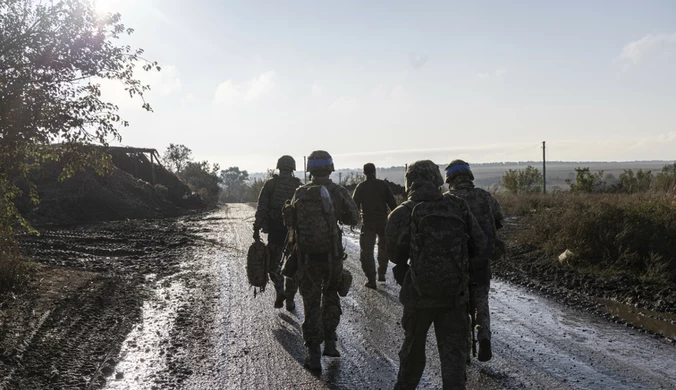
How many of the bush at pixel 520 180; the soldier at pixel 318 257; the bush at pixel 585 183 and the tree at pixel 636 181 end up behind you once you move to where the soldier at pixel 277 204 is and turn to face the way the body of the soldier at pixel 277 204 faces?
1

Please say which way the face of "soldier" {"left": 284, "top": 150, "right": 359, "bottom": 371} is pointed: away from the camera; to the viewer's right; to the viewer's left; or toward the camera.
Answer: away from the camera

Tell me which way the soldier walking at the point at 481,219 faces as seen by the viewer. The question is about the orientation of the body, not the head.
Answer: away from the camera

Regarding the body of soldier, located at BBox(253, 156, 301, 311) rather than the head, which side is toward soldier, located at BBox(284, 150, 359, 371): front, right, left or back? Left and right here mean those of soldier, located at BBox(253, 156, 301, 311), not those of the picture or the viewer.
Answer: back

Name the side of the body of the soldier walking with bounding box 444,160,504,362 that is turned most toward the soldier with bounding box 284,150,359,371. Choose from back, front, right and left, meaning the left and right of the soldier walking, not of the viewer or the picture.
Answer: left

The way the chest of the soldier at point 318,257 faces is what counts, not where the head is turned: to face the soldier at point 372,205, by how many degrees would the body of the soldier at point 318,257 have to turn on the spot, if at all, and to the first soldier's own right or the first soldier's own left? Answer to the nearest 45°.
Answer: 0° — they already face them

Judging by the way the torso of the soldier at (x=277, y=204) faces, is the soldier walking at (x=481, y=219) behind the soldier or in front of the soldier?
behind

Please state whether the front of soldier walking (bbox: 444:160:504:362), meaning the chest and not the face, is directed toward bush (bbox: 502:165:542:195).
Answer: yes

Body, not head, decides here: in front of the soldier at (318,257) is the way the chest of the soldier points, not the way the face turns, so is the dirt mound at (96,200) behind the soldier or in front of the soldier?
in front

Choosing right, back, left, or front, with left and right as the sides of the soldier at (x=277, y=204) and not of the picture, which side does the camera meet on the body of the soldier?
back

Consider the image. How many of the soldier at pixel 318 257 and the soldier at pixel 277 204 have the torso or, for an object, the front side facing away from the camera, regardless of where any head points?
2

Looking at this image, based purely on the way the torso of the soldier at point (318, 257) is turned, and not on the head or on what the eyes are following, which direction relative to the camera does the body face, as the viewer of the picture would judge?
away from the camera

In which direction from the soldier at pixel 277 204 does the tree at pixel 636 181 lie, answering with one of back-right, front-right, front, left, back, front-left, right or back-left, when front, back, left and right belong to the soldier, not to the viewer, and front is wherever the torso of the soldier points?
front-right
